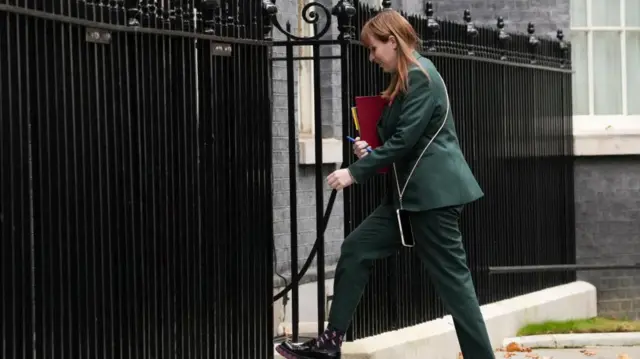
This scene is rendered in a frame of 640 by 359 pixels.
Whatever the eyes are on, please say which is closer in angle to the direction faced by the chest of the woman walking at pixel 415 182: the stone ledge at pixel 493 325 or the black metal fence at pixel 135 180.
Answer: the black metal fence

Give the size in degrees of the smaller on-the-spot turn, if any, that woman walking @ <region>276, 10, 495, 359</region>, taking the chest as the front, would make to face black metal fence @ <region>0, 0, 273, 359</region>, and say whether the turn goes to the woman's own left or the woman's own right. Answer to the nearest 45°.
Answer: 0° — they already face it

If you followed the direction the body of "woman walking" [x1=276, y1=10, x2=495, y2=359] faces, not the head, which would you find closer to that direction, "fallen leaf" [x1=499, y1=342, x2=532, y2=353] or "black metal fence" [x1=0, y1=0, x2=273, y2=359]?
the black metal fence

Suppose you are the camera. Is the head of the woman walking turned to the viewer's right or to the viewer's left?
to the viewer's left

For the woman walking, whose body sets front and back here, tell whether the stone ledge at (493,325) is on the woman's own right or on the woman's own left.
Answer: on the woman's own right

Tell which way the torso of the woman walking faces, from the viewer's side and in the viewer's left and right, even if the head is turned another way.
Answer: facing to the left of the viewer
